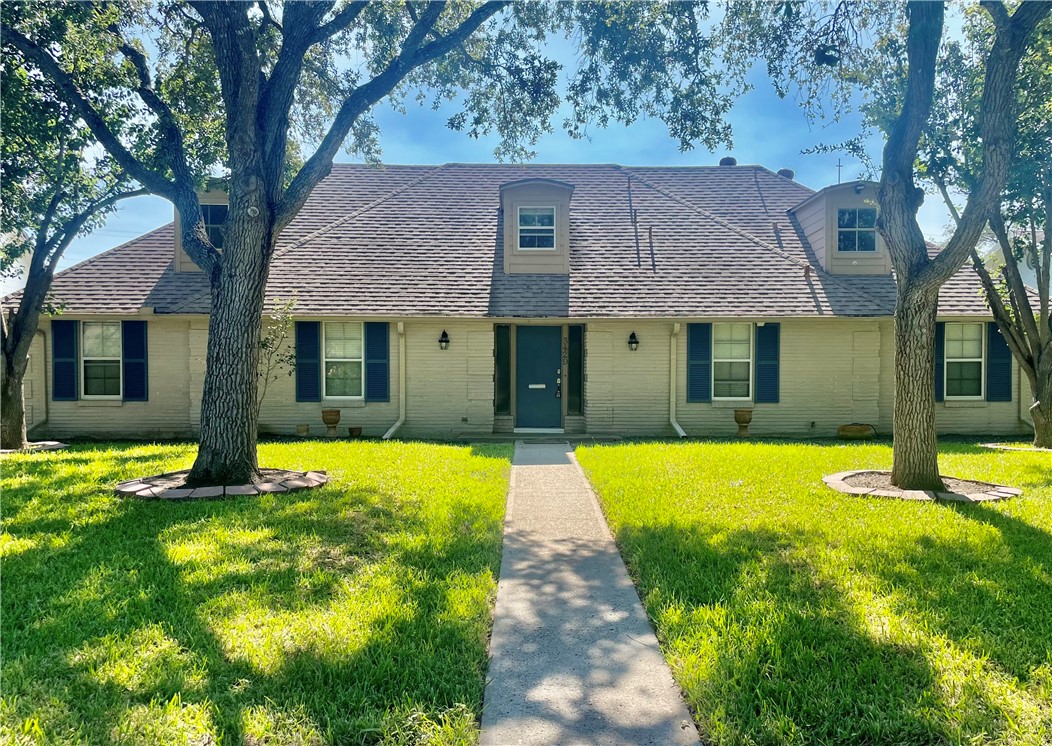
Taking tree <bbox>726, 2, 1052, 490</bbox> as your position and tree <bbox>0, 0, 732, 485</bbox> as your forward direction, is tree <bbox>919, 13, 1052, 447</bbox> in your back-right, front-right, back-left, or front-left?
back-right

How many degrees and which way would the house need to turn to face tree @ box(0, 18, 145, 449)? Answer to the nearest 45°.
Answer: approximately 90° to its right

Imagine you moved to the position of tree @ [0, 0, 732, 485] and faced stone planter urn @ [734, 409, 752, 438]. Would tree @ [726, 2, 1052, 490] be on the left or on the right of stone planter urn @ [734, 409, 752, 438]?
right

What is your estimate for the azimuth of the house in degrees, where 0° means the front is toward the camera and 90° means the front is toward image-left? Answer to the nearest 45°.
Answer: approximately 0°

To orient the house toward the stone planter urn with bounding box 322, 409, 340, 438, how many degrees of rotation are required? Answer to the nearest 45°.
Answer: approximately 90° to its right
